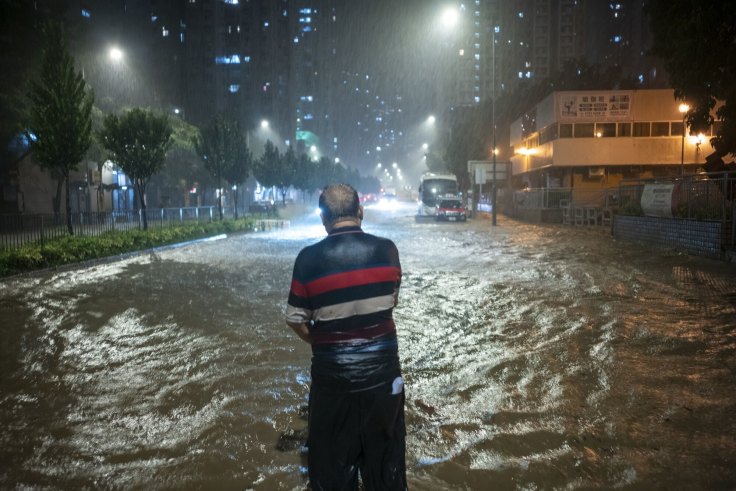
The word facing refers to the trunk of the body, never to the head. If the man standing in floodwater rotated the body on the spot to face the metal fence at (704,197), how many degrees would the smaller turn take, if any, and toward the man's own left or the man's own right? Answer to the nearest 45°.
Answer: approximately 45° to the man's own right

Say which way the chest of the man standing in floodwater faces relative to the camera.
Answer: away from the camera

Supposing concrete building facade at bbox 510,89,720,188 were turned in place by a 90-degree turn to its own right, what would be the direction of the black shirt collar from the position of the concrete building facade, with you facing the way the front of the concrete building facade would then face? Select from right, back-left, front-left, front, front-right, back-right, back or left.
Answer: left

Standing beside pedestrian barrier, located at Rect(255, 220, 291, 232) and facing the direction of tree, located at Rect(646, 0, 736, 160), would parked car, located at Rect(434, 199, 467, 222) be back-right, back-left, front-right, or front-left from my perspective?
front-left

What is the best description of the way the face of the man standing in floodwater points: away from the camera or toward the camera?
away from the camera

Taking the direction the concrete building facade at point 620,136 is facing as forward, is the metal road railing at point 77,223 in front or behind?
in front

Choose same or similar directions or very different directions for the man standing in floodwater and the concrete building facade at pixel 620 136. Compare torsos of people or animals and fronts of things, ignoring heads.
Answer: very different directions

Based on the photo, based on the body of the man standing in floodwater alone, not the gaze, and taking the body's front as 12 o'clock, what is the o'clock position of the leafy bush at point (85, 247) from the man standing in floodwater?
The leafy bush is roughly at 11 o'clock from the man standing in floodwater.

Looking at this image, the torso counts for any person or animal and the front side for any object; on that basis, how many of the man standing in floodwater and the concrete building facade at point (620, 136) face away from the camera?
1

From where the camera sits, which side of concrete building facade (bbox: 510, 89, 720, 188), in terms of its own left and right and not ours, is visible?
front

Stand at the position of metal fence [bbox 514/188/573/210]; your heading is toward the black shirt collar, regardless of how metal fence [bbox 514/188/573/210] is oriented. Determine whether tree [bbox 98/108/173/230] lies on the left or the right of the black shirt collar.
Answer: right

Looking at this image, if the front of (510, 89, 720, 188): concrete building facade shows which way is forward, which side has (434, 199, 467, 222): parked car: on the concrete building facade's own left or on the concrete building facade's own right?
on the concrete building facade's own right

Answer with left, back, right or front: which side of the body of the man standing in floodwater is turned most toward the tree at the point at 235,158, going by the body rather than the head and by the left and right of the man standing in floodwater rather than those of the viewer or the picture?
front
